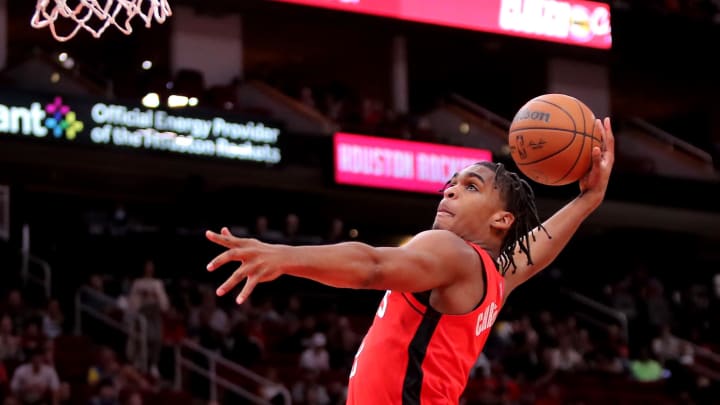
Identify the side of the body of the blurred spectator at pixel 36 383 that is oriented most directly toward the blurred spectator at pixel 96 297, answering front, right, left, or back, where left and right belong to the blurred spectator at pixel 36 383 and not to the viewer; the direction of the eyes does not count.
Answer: back

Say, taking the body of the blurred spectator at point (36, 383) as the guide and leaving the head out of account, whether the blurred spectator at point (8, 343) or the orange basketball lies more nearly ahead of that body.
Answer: the orange basketball

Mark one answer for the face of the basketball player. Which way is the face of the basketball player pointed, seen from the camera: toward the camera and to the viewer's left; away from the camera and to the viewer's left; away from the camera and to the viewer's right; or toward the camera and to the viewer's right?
toward the camera and to the viewer's left

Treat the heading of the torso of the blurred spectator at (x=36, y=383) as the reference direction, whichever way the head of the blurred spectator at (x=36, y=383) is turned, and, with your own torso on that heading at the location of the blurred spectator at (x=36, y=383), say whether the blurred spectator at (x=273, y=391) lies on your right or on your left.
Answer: on your left

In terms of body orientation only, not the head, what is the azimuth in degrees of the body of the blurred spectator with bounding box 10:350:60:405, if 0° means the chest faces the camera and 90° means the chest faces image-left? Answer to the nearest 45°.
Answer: approximately 0°

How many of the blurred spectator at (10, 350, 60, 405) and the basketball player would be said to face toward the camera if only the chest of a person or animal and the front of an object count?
1

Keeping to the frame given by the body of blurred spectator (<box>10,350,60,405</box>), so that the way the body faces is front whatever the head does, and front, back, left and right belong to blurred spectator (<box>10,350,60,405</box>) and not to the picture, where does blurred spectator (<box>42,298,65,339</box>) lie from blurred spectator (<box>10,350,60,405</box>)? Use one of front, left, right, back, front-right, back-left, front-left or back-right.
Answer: back

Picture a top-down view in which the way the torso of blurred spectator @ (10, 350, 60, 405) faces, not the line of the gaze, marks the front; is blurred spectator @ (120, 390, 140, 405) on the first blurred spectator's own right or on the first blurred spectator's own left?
on the first blurred spectator's own left

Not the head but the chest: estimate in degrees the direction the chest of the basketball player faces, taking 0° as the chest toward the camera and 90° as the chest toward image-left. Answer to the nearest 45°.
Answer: approximately 90°
